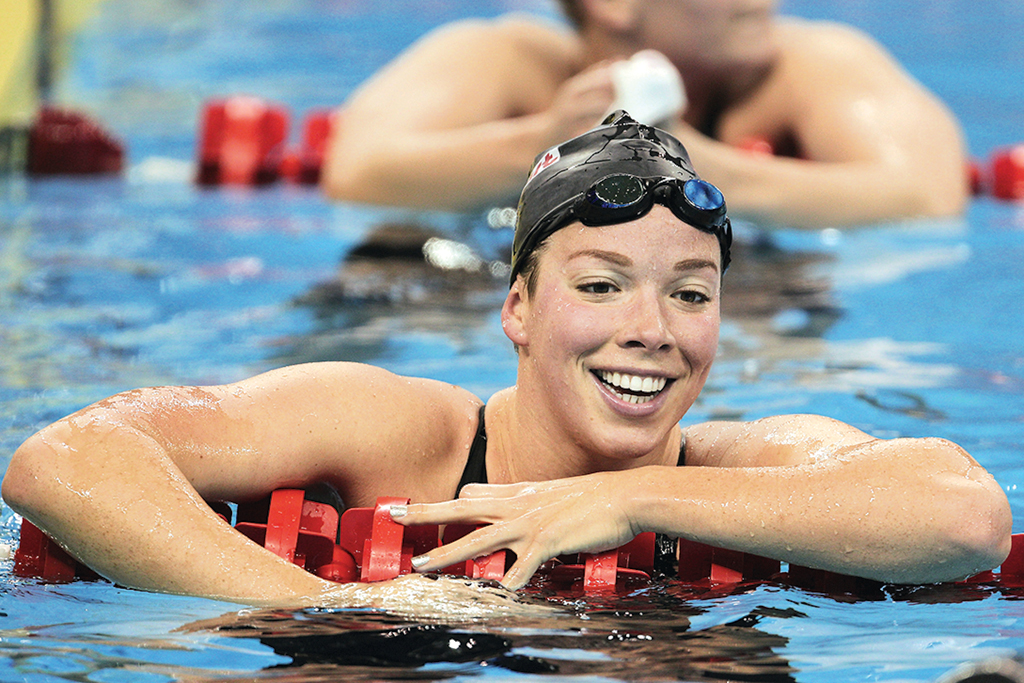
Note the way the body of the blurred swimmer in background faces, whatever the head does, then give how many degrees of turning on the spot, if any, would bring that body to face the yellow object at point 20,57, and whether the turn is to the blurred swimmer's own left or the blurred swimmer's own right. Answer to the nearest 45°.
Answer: approximately 135° to the blurred swimmer's own right

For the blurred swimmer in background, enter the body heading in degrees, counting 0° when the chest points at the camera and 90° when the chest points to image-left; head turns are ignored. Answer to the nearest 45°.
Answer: approximately 0°

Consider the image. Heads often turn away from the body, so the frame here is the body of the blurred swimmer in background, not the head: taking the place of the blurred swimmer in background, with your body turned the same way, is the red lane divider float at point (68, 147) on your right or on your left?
on your right

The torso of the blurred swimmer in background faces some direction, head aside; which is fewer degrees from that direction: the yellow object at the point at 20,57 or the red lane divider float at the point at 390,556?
the red lane divider float

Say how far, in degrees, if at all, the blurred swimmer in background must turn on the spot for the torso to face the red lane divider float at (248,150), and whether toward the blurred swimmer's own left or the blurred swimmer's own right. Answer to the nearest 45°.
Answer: approximately 135° to the blurred swimmer's own right

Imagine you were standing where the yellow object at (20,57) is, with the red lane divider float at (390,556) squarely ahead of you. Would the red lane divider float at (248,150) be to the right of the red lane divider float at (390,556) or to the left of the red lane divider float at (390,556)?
left
